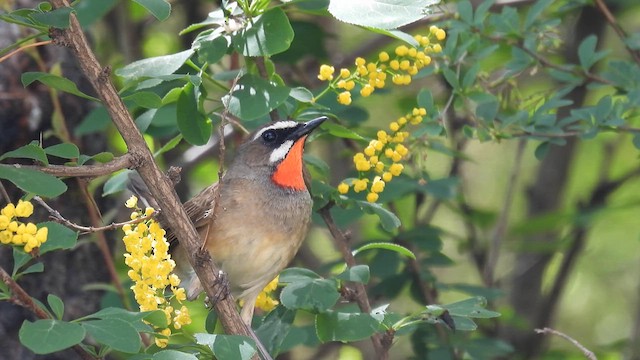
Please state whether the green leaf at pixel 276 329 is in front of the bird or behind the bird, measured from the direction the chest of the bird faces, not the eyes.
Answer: in front

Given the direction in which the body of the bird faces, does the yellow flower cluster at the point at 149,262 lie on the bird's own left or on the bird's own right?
on the bird's own right

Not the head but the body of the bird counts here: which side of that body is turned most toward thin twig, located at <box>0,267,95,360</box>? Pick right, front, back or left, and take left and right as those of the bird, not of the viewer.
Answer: right

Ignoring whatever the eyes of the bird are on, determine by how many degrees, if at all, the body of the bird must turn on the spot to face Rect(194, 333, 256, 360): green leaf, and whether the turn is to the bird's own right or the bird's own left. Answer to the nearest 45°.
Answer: approximately 45° to the bird's own right

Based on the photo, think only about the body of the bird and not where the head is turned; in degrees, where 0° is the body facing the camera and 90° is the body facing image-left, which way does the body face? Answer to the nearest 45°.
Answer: approximately 315°

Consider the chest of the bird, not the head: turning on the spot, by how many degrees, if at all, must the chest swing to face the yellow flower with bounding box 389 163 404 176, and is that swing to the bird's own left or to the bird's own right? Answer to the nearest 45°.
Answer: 0° — it already faces it

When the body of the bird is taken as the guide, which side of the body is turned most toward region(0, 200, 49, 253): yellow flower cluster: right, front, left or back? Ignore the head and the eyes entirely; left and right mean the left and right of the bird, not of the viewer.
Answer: right

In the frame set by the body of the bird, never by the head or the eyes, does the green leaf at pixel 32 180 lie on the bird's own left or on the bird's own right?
on the bird's own right
